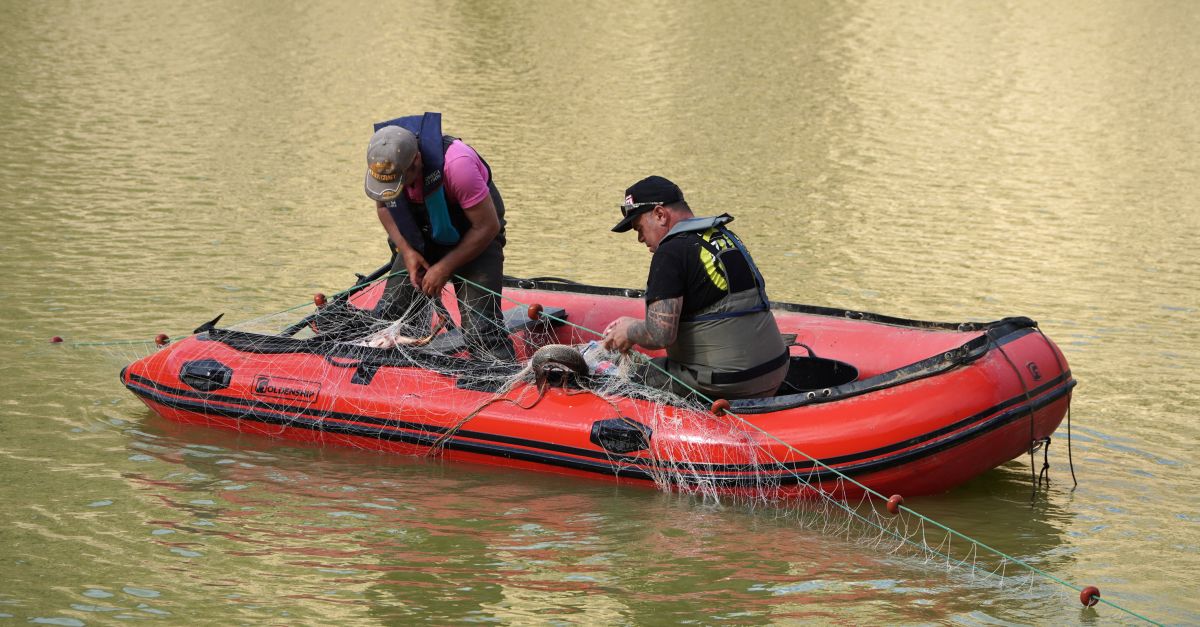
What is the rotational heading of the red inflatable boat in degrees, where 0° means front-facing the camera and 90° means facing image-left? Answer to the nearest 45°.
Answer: approximately 315°

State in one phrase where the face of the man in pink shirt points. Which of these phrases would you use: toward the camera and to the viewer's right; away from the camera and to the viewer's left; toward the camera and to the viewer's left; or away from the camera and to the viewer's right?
toward the camera and to the viewer's left

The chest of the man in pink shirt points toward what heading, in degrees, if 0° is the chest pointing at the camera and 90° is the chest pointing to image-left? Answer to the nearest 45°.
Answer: approximately 45°

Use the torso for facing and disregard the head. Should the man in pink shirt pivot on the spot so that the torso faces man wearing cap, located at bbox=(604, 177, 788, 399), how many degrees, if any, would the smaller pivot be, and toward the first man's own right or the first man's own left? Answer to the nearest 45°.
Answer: approximately 90° to the first man's own left

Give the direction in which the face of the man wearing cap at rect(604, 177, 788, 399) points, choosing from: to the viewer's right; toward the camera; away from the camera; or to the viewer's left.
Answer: to the viewer's left
